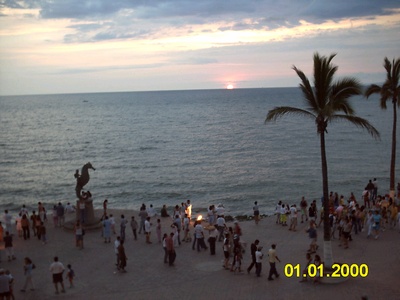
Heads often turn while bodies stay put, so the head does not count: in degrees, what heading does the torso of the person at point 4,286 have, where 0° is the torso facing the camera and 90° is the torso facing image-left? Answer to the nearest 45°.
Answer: approximately 180°

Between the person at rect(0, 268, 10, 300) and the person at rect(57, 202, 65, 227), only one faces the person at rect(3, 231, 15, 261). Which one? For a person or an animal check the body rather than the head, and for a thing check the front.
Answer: the person at rect(0, 268, 10, 300)

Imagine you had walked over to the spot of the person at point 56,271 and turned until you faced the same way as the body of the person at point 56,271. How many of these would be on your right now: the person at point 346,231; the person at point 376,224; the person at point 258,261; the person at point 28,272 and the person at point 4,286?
3

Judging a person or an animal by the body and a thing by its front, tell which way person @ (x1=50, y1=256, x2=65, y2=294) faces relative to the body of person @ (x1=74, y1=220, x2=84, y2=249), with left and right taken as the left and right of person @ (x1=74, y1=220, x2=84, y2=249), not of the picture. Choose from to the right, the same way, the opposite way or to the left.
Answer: the same way

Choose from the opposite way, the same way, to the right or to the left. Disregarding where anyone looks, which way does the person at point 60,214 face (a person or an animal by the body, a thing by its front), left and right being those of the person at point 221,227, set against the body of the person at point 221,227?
the same way

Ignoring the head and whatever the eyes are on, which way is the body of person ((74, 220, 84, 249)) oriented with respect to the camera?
away from the camera

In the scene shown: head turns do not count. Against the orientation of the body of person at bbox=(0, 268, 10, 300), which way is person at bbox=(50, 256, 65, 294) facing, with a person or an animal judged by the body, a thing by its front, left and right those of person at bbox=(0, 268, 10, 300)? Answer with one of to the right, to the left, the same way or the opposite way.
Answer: the same way

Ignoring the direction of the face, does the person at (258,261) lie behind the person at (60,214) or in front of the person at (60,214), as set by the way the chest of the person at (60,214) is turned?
behind

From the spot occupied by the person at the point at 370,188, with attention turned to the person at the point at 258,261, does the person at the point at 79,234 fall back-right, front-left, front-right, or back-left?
front-right

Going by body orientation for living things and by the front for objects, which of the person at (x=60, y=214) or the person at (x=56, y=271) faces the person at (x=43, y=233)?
the person at (x=56, y=271)

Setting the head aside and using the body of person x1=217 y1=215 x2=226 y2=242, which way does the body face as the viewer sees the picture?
away from the camera

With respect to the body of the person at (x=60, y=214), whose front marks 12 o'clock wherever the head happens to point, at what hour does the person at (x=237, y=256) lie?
the person at (x=237, y=256) is roughly at 5 o'clock from the person at (x=60, y=214).

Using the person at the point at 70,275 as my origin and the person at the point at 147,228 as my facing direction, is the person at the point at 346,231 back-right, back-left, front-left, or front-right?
front-right

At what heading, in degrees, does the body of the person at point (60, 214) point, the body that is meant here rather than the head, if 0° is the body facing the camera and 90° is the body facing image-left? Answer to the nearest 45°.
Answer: approximately 180°

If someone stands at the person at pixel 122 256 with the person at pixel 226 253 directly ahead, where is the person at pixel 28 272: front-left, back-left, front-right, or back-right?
back-right

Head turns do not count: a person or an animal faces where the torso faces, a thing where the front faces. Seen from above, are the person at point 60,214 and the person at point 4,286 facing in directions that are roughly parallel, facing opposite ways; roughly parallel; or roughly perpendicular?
roughly parallel
